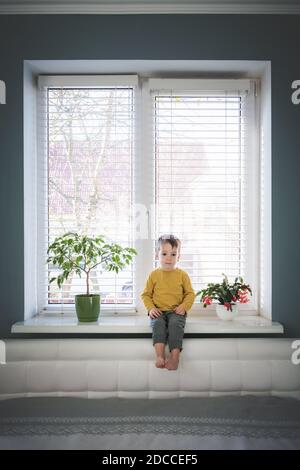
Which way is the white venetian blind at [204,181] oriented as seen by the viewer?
toward the camera

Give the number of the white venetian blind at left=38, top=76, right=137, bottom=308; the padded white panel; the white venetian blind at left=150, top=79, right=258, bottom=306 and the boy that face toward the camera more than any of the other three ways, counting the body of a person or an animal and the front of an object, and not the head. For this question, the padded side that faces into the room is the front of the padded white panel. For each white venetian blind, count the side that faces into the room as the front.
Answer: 4

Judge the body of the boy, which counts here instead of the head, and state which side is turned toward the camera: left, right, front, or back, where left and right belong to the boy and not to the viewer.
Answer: front

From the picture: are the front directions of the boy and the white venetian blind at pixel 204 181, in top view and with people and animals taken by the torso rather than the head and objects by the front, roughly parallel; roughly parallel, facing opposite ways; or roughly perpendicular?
roughly parallel

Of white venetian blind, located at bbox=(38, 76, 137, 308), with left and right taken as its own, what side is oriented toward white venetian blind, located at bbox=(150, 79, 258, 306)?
left
